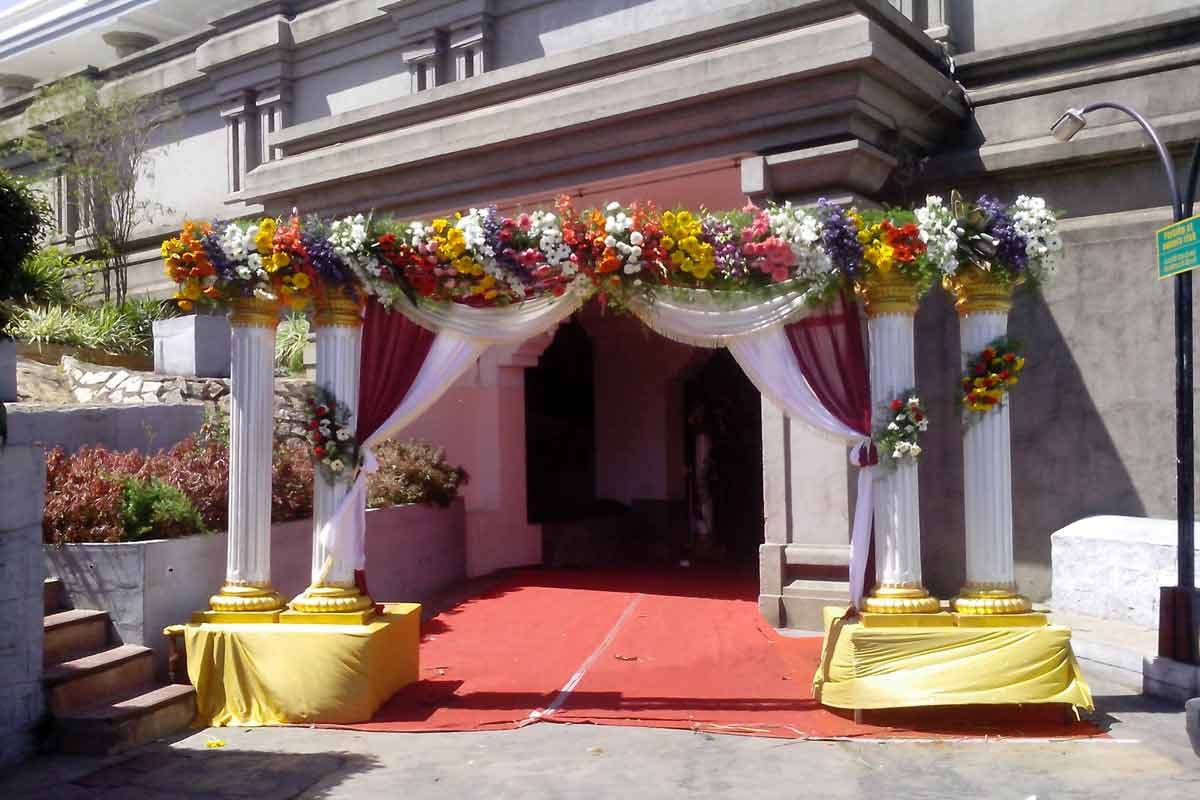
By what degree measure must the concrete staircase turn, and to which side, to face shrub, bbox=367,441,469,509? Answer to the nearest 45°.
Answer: approximately 90° to its left

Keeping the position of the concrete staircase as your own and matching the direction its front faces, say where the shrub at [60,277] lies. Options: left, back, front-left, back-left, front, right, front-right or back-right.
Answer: back-left

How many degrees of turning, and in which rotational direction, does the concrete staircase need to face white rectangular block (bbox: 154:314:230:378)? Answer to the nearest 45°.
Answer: approximately 135° to its left

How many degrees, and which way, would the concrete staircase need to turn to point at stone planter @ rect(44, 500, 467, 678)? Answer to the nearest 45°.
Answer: approximately 90° to its left

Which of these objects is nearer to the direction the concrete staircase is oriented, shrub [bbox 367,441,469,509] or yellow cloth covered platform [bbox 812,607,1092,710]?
the yellow cloth covered platform

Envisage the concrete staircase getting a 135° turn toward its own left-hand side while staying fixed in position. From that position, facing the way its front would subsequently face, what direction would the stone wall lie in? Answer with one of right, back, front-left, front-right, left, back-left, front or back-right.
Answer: front

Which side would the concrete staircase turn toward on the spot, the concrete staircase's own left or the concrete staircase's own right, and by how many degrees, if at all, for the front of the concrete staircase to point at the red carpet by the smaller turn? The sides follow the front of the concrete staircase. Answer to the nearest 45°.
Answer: approximately 45° to the concrete staircase's own left

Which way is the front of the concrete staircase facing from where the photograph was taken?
facing the viewer and to the right of the viewer

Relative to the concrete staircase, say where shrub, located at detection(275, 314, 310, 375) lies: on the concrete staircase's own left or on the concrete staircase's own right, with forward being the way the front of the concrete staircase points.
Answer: on the concrete staircase's own left

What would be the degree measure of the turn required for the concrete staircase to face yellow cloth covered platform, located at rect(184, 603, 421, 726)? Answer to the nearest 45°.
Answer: approximately 45° to its left
